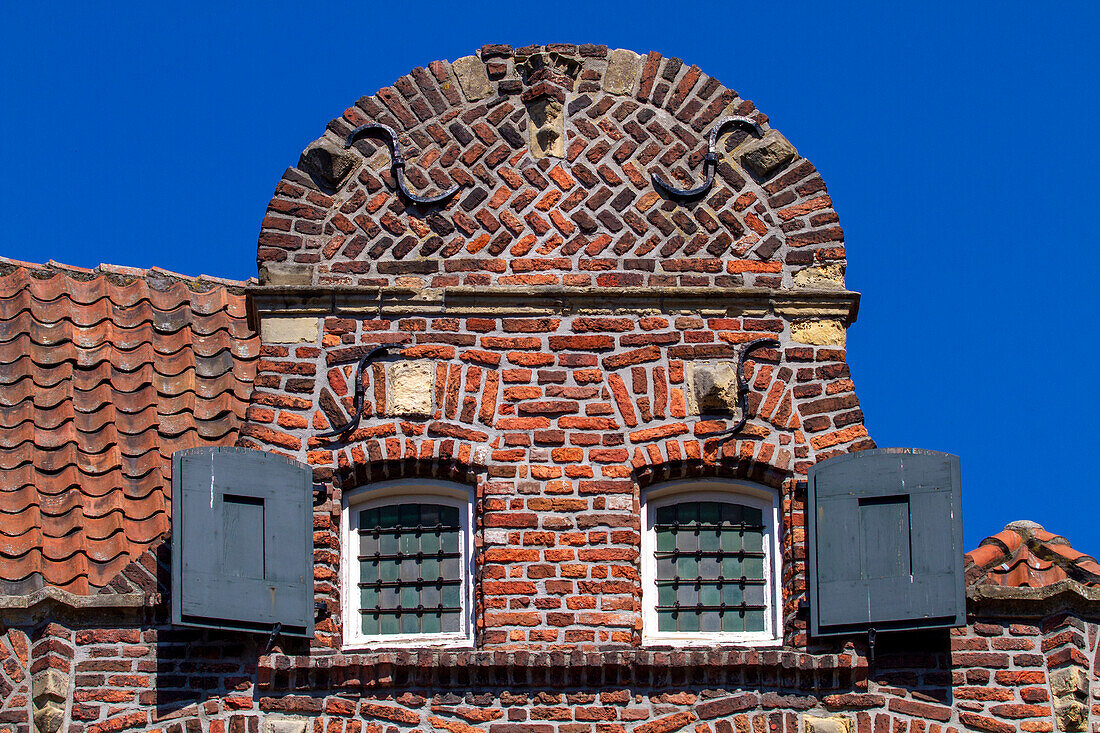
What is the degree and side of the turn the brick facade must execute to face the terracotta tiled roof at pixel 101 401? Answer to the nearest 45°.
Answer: approximately 90° to its right

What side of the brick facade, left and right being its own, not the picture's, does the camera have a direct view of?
front
